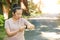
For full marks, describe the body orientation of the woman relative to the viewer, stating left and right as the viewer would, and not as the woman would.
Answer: facing the viewer and to the right of the viewer
